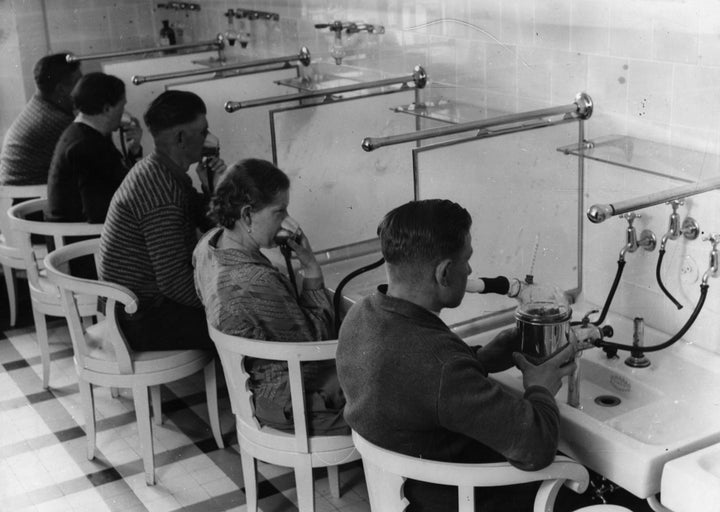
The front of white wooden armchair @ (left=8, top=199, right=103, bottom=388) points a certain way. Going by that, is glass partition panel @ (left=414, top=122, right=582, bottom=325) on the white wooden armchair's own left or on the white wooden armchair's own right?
on the white wooden armchair's own right

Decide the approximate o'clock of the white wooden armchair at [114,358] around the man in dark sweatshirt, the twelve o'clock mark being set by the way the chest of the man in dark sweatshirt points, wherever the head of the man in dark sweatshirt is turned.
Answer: The white wooden armchair is roughly at 9 o'clock from the man in dark sweatshirt.

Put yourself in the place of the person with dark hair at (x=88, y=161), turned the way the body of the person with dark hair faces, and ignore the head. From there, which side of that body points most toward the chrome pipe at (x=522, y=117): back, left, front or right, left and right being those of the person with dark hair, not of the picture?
right

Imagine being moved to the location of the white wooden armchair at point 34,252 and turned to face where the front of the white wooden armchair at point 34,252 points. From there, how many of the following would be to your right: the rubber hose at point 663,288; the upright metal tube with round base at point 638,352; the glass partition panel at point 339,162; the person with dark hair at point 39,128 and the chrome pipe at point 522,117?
4

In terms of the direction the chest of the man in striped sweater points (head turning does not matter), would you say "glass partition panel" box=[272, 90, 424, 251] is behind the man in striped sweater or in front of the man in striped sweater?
in front

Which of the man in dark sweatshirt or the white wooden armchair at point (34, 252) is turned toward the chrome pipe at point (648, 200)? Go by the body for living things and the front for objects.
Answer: the man in dark sweatshirt

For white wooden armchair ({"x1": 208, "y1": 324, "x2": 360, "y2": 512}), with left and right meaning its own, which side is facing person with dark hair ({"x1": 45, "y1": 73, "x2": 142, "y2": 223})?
left

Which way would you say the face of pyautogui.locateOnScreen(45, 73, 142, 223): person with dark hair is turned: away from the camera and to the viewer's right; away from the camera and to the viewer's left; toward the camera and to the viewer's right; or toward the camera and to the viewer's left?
away from the camera and to the viewer's right

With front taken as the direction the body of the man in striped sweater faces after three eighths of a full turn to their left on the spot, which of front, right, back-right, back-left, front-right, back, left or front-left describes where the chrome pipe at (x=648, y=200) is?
back-left

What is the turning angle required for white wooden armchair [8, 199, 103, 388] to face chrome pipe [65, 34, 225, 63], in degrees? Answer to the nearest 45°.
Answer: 0° — it already faces it

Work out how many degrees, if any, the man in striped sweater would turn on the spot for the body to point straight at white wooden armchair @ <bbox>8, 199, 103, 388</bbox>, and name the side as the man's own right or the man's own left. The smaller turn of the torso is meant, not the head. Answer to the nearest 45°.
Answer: approximately 90° to the man's own left

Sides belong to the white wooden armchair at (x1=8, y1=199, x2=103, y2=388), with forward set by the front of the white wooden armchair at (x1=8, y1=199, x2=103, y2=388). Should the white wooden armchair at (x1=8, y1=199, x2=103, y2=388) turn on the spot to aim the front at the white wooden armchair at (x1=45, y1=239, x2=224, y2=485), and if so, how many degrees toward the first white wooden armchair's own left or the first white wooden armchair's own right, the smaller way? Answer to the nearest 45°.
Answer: approximately 135° to the first white wooden armchair's own right

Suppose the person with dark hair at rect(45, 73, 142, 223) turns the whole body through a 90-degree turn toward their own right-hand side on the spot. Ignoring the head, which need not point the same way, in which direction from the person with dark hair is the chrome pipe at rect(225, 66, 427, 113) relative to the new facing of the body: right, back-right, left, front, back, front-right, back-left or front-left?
front
